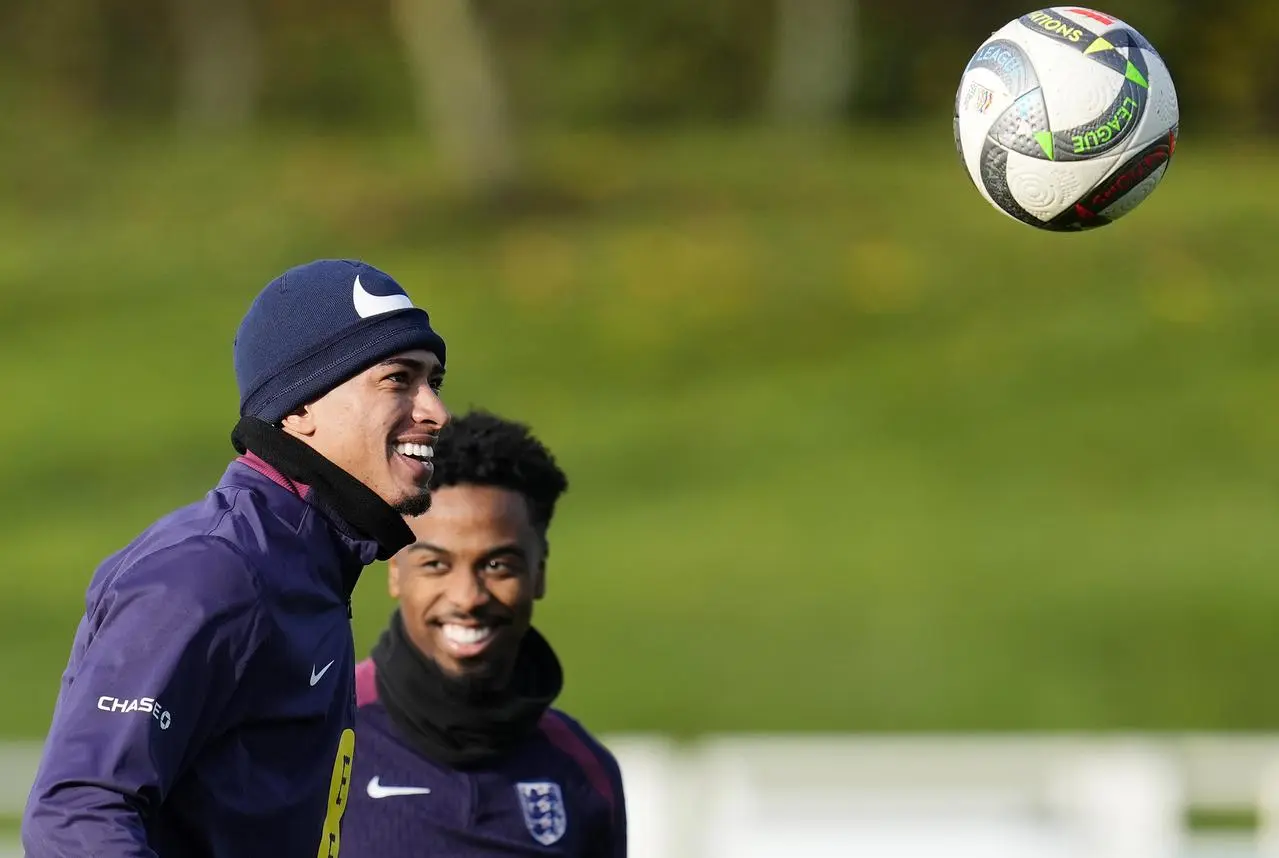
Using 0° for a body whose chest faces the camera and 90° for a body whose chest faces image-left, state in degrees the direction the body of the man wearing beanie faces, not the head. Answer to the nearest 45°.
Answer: approximately 270°

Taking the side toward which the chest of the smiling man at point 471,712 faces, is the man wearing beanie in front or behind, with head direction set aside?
in front

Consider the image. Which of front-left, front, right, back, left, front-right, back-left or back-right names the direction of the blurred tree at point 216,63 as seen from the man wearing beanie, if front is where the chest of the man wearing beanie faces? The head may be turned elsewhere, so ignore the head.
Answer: left

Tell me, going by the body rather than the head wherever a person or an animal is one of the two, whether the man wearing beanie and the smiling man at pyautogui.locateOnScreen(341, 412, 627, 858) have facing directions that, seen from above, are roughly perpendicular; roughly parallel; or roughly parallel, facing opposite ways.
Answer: roughly perpendicular

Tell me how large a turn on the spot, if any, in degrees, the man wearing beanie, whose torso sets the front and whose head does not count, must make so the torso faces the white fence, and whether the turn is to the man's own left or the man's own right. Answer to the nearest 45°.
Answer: approximately 45° to the man's own left

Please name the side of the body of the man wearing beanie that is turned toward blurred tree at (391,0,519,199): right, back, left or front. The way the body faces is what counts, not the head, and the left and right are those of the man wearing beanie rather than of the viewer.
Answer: left

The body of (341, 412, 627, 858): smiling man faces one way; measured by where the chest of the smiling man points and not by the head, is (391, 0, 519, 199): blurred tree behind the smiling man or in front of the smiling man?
behind

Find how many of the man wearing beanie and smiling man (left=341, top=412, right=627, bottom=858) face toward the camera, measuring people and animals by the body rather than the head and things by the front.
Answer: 1

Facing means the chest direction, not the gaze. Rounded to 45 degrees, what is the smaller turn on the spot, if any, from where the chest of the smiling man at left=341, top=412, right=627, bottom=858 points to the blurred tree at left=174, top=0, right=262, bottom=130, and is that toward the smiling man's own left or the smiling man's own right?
approximately 180°
